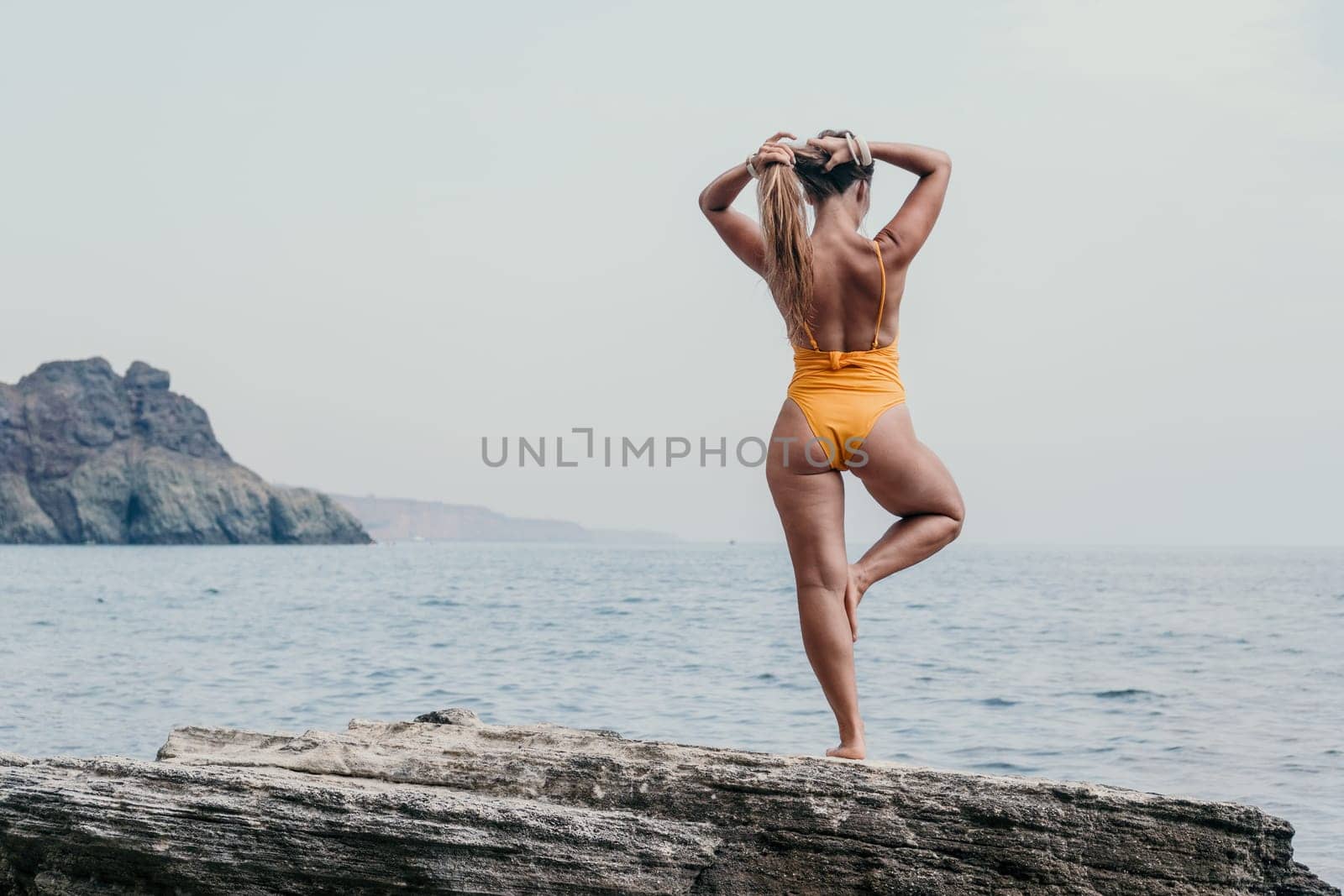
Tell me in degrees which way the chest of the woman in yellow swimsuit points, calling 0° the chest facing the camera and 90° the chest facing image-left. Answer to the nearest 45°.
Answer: approximately 180°

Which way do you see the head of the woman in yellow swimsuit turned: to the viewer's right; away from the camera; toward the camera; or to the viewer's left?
away from the camera
